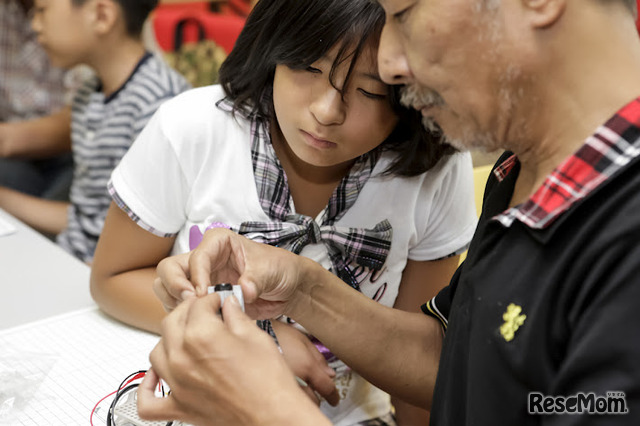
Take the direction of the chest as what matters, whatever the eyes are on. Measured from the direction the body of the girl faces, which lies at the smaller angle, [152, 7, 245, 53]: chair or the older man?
the older man

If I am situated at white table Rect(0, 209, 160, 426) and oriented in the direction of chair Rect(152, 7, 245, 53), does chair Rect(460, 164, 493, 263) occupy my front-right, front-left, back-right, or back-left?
front-right

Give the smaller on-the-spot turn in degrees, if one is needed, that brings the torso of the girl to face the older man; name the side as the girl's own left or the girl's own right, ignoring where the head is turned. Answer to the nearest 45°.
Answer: approximately 45° to the girl's own left

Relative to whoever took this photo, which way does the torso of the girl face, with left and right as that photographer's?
facing the viewer

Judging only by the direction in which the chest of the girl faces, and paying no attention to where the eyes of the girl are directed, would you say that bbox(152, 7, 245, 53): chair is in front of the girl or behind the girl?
behind

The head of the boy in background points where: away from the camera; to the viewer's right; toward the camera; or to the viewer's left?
to the viewer's left

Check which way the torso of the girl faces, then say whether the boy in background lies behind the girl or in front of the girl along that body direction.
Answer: behind
